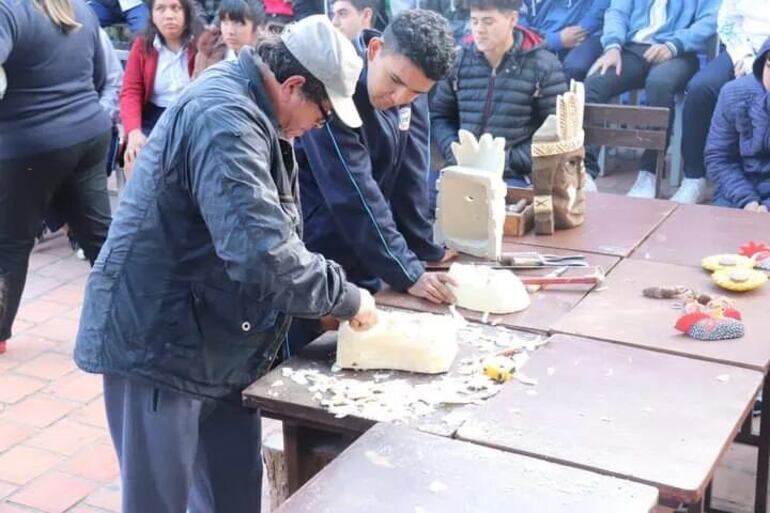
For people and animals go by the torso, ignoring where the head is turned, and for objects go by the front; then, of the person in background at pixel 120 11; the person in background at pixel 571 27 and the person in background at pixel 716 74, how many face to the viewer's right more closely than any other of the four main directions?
0

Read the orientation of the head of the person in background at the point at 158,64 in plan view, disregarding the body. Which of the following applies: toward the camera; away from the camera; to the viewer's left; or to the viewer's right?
toward the camera

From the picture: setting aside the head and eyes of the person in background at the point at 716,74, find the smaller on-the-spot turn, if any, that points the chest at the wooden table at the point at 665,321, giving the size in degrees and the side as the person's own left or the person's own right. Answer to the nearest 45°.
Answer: approximately 45° to the person's own left

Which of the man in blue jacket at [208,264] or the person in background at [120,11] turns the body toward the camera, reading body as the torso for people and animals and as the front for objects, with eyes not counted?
the person in background

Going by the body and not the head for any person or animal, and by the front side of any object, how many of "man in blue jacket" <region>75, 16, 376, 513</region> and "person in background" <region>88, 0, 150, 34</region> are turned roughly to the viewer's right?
1

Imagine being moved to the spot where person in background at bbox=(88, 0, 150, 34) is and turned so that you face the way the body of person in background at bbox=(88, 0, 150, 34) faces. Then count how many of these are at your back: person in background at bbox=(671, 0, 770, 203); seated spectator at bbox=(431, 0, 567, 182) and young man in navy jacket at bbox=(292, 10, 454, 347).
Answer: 0

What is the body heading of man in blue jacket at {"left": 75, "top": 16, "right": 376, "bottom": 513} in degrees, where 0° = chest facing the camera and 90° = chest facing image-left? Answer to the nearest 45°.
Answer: approximately 270°

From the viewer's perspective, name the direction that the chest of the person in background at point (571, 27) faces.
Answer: toward the camera

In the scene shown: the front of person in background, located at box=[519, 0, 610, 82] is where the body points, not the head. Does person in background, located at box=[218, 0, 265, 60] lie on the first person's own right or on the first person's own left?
on the first person's own right

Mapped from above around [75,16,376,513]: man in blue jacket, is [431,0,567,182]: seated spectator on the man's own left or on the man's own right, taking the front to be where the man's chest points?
on the man's own left

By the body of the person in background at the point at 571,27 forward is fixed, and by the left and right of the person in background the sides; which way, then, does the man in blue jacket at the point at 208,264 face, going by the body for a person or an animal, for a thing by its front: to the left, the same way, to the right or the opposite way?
to the left
